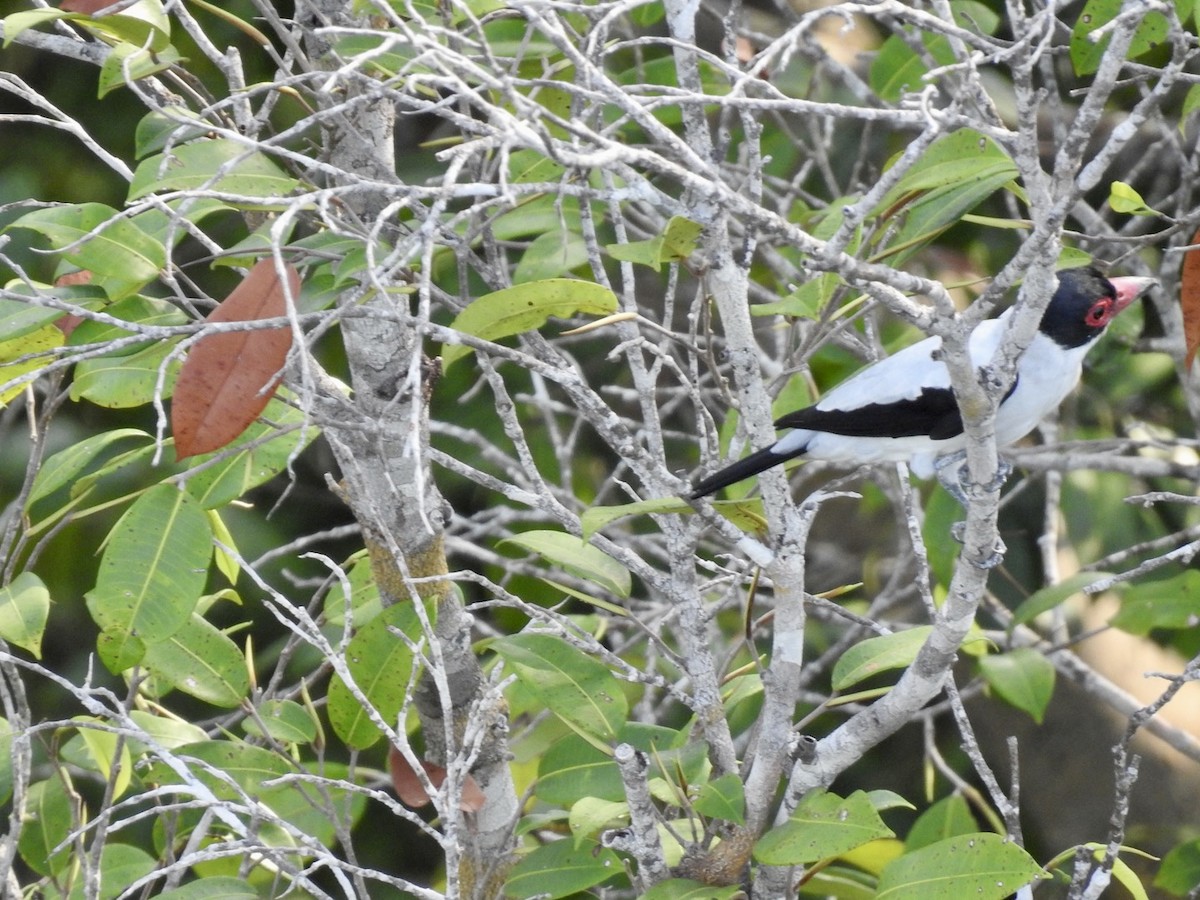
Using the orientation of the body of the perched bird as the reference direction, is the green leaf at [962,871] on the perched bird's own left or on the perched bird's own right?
on the perched bird's own right

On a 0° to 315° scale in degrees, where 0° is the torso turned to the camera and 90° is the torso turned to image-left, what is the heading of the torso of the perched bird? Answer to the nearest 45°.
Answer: approximately 270°

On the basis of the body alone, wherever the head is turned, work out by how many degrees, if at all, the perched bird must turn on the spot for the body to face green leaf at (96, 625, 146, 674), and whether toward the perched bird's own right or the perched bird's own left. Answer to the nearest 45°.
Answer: approximately 135° to the perched bird's own right

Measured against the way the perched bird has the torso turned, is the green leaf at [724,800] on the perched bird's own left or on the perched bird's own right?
on the perched bird's own right

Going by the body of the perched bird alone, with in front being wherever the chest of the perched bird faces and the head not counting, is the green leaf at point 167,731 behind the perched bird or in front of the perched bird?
behind

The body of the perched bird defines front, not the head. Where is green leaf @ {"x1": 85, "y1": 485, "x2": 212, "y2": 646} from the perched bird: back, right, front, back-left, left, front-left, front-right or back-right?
back-right

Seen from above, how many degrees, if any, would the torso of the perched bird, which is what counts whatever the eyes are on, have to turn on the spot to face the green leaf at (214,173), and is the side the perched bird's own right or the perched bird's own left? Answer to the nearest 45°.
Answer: approximately 135° to the perched bird's own right
